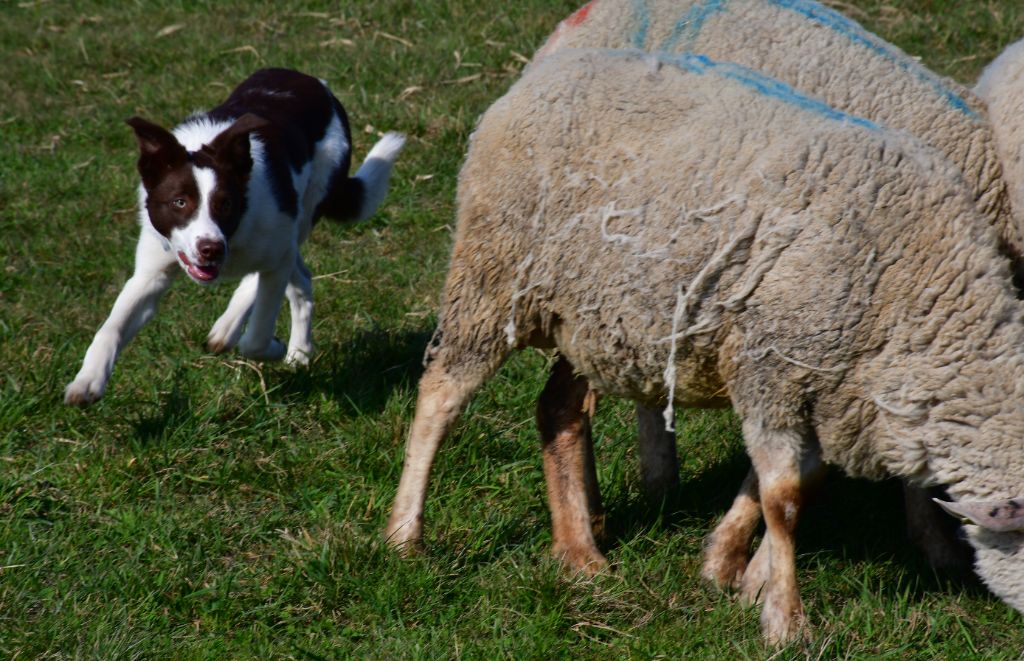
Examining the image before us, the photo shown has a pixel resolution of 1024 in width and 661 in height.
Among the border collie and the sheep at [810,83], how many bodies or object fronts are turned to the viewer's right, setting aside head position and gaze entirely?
1

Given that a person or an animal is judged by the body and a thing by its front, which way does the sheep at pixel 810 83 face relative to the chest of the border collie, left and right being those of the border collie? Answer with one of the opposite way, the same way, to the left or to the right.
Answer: to the left

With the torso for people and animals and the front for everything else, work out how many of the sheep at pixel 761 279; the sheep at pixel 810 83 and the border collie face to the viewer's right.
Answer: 2

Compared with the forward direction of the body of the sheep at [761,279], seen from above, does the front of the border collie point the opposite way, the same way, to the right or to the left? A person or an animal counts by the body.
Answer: to the right

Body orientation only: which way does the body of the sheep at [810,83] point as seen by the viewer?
to the viewer's right

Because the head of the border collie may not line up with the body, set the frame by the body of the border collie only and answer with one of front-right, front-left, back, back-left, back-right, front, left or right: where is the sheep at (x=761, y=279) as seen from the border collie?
left

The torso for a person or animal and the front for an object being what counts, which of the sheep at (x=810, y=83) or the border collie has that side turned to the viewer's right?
the sheep

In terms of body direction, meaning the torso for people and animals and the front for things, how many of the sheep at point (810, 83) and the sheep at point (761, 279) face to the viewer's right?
2

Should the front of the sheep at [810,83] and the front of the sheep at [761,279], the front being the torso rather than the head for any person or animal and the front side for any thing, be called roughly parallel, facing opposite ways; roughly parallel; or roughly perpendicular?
roughly parallel

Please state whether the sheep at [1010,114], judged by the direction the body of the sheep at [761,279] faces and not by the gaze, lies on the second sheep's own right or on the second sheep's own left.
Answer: on the second sheep's own left

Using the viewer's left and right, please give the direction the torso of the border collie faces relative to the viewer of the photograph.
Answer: facing the viewer and to the left of the viewer

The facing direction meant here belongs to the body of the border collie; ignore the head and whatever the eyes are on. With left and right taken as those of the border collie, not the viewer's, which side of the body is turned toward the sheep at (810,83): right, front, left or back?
left

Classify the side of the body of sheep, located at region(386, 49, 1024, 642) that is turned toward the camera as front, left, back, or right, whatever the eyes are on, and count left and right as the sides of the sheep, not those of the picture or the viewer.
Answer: right
